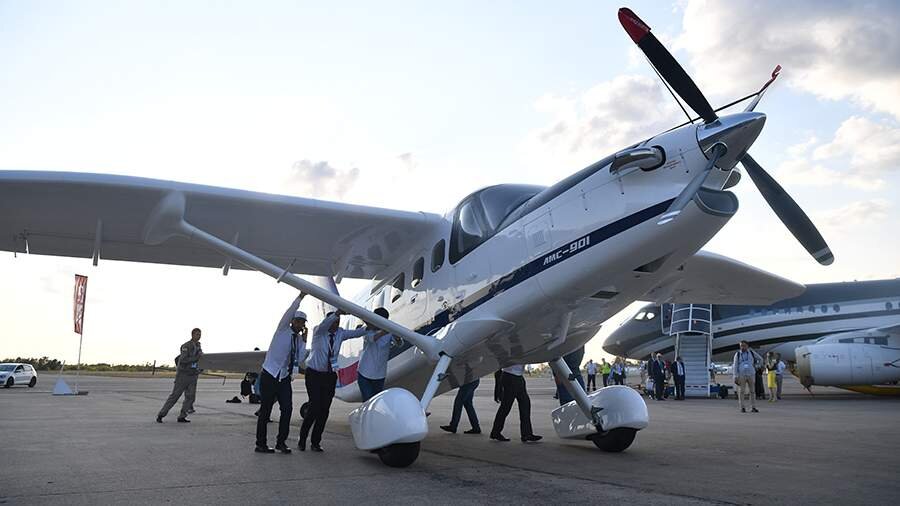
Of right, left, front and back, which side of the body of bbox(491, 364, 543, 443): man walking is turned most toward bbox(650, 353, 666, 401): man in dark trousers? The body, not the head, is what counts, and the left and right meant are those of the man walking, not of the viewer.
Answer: left

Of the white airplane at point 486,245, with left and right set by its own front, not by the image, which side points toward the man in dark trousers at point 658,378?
left

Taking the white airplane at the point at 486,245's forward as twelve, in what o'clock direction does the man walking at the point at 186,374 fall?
The man walking is roughly at 6 o'clock from the white airplane.

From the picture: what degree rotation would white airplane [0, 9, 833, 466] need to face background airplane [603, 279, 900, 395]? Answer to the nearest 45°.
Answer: approximately 90° to its left

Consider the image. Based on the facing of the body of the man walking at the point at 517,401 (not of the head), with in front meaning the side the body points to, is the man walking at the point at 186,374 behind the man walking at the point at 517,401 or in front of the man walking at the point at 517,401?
behind

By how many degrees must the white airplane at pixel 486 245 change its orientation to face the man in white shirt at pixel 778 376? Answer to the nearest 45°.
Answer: approximately 90° to its left

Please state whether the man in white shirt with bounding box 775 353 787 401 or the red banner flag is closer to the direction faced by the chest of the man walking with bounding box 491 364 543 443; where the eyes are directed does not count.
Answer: the man in white shirt

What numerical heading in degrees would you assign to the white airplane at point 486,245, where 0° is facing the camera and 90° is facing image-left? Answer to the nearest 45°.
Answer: approximately 315°
